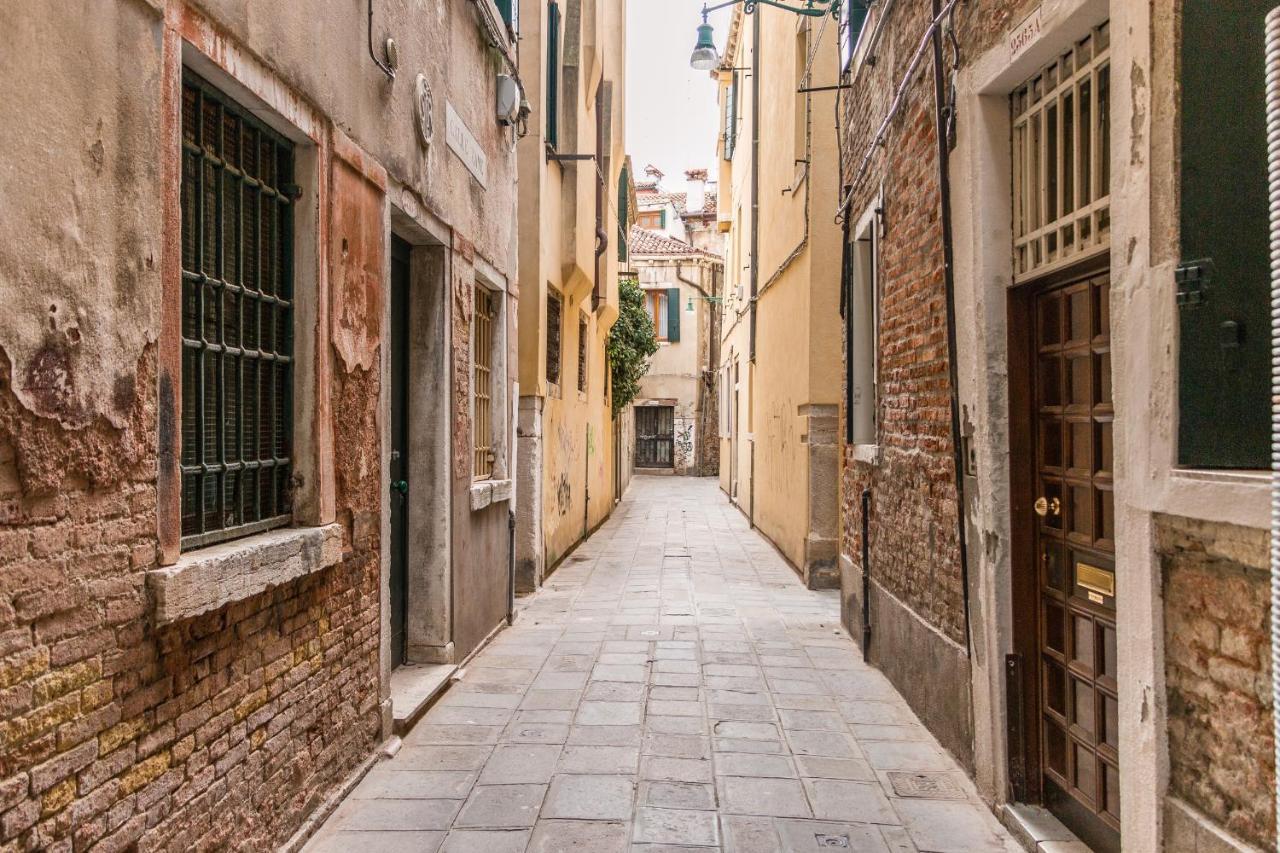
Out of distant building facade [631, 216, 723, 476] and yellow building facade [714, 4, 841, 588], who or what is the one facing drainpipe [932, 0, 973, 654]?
distant building facade [631, 216, 723, 476]

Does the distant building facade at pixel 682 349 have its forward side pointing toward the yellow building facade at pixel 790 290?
yes

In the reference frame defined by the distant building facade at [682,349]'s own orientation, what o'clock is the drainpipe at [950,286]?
The drainpipe is roughly at 12 o'clock from the distant building facade.

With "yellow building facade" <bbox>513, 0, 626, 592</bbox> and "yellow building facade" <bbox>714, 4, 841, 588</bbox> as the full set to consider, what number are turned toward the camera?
0

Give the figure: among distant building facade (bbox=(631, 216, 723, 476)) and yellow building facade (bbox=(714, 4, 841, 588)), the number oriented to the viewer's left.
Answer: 1

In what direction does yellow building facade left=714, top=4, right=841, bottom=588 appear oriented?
to the viewer's left

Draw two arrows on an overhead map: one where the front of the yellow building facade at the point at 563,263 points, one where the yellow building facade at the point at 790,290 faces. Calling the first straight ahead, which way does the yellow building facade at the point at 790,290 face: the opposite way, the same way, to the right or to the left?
the opposite way

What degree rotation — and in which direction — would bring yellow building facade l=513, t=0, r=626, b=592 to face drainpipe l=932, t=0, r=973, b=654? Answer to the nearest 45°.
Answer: approximately 90° to its right

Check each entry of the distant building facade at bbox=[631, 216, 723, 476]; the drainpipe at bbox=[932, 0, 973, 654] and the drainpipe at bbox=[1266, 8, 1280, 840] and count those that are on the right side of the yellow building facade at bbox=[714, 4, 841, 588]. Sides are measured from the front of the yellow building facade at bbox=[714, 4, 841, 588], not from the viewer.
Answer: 1

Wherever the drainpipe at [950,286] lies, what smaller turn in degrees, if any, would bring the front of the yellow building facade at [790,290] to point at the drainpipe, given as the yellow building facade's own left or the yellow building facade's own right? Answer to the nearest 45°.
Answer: approximately 90° to the yellow building facade's own left

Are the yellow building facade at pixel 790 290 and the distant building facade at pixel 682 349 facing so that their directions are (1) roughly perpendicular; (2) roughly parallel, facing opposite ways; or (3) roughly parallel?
roughly perpendicular

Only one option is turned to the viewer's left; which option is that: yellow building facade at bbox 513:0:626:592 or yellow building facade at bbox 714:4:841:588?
yellow building facade at bbox 714:4:841:588

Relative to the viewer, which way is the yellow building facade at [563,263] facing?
to the viewer's right
